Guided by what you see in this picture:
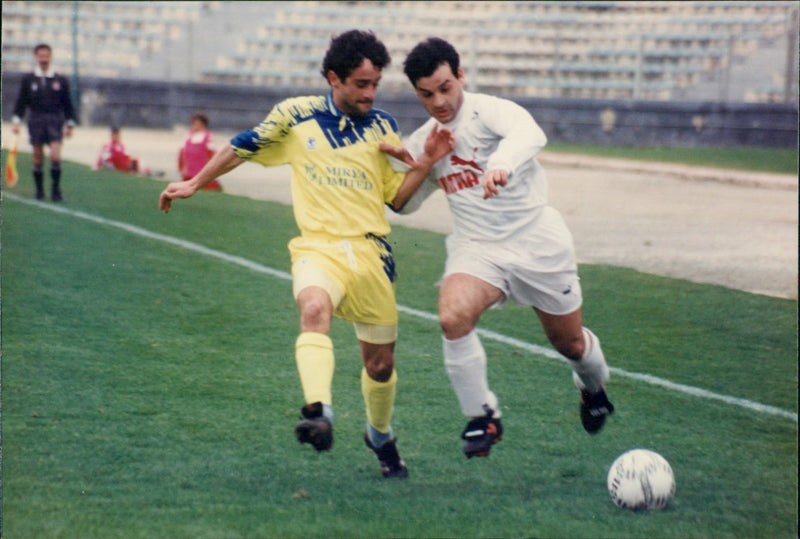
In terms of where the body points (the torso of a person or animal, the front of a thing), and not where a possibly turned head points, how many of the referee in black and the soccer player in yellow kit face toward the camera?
2

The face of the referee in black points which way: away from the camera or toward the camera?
toward the camera

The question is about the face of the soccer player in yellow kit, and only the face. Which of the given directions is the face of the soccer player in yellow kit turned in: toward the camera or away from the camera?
toward the camera

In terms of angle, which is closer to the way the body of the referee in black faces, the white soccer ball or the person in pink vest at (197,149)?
the white soccer ball

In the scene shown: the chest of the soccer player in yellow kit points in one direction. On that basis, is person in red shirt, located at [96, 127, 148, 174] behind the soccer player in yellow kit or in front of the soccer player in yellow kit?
behind

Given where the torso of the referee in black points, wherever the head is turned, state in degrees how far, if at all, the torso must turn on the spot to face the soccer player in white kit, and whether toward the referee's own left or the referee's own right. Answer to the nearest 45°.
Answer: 0° — they already face them

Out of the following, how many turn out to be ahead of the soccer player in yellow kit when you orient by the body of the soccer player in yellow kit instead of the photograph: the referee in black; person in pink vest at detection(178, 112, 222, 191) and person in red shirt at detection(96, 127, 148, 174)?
0

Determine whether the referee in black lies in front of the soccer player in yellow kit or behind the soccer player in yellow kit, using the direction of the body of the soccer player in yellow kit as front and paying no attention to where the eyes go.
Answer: behind

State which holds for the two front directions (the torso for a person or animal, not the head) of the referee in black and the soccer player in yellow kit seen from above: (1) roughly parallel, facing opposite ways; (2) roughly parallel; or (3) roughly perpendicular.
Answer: roughly parallel

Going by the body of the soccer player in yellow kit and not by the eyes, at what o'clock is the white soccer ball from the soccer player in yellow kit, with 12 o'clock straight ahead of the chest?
The white soccer ball is roughly at 10 o'clock from the soccer player in yellow kit.

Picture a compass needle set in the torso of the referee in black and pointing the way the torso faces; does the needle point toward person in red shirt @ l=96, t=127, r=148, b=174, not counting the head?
no

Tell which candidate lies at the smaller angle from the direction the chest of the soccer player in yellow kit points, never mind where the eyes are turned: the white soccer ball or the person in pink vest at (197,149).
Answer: the white soccer ball

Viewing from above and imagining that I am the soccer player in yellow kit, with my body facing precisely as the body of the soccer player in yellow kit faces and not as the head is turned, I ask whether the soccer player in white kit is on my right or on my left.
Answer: on my left

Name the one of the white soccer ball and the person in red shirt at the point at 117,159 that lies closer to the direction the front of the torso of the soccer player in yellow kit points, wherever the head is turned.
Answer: the white soccer ball

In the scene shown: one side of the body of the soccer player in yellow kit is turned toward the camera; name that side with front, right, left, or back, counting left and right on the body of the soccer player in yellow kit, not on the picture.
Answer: front
